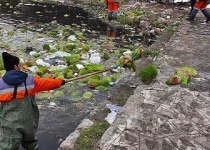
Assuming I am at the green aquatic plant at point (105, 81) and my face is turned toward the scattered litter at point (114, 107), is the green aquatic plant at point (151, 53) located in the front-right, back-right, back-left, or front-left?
back-left

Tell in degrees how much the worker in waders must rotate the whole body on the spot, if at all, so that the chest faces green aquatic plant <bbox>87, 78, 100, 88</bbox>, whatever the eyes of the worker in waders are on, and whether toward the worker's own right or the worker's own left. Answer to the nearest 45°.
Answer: approximately 45° to the worker's own right

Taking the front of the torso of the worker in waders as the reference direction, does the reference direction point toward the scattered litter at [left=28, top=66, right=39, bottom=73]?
yes

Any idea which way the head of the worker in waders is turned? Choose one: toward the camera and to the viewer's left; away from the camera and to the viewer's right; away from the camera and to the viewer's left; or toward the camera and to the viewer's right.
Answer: away from the camera and to the viewer's right

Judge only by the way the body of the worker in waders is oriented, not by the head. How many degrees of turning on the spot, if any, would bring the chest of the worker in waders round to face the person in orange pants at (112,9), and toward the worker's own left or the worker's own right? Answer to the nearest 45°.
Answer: approximately 45° to the worker's own right

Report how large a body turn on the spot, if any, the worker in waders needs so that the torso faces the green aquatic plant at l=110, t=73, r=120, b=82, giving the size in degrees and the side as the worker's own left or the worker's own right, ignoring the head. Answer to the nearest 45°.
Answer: approximately 45° to the worker's own right

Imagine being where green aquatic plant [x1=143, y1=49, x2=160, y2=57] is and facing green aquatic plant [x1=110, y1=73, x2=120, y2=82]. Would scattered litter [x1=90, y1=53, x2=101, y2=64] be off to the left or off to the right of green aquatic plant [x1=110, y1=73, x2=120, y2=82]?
right

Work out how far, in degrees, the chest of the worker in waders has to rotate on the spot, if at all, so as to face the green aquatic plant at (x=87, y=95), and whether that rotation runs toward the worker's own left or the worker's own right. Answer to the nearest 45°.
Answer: approximately 45° to the worker's own right

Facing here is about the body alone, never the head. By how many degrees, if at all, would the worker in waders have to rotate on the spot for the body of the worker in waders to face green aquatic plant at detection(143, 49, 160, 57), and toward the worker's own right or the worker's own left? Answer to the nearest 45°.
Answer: approximately 45° to the worker's own right

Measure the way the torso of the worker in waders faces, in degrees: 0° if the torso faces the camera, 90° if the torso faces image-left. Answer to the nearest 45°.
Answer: approximately 180°
